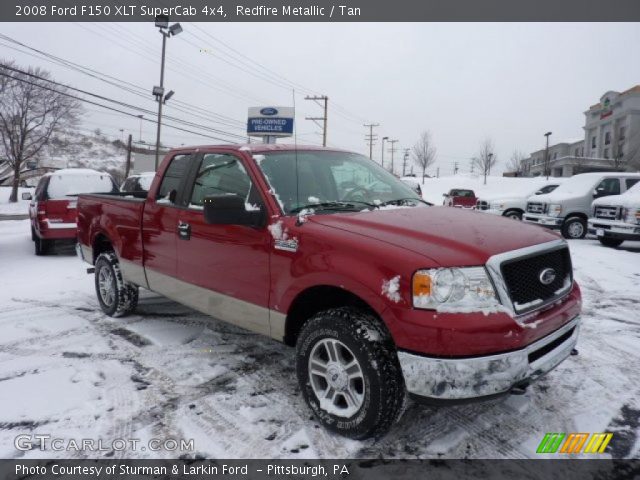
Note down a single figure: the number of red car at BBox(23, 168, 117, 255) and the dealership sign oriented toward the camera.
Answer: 1

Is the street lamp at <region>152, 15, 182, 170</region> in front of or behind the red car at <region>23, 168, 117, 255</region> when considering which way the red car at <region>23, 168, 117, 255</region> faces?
in front

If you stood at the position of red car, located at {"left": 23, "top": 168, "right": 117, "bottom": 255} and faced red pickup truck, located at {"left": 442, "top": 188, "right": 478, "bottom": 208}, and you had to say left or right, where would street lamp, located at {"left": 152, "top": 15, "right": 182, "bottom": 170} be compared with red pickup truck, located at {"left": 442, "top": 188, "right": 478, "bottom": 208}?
left

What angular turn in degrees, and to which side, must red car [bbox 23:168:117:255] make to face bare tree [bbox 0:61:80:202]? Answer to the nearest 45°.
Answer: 0° — it already faces it

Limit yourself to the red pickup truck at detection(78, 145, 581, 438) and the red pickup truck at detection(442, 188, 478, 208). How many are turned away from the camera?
1

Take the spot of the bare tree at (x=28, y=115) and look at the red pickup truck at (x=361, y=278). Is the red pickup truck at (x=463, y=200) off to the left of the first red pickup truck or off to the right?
left

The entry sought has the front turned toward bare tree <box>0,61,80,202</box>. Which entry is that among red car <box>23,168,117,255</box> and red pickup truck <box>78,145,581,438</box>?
the red car

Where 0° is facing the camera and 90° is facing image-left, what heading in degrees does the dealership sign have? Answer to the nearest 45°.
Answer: approximately 0°

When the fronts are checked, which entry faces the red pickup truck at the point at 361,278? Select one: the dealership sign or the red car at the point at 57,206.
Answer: the dealership sign

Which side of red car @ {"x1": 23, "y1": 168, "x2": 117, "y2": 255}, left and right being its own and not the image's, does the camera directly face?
back

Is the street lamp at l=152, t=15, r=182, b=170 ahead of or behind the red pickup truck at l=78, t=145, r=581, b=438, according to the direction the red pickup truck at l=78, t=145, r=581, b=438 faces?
behind

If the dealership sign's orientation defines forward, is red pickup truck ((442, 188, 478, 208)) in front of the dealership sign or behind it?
in front
